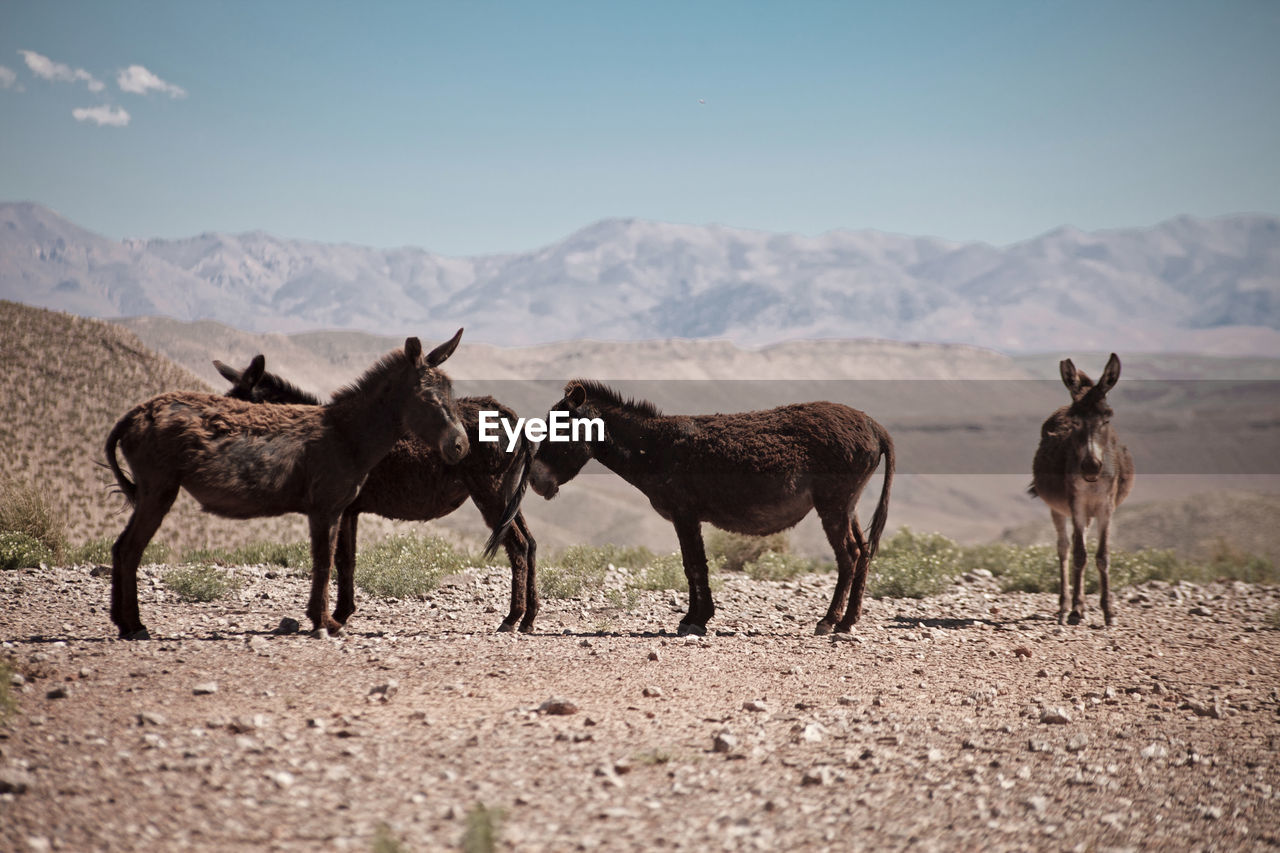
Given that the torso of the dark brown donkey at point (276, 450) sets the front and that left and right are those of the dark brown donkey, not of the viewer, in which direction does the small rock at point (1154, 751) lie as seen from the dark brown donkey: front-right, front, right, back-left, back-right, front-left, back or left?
front-right

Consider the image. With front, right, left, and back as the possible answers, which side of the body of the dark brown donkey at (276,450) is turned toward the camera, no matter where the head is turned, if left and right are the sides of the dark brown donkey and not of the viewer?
right

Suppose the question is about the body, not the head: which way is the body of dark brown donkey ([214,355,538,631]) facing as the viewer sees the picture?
to the viewer's left

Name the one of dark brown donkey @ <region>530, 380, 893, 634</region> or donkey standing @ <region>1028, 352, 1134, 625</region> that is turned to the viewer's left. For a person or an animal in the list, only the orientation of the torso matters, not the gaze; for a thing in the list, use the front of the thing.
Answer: the dark brown donkey

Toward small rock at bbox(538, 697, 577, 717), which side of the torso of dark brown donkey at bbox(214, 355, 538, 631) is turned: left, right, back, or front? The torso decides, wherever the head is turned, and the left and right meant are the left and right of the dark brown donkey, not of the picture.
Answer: left

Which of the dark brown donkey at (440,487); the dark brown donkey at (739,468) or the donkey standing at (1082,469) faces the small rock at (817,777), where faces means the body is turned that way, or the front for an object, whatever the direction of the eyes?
the donkey standing

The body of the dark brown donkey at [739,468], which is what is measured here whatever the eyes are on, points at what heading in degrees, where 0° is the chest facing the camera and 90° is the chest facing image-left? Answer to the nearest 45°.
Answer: approximately 90°

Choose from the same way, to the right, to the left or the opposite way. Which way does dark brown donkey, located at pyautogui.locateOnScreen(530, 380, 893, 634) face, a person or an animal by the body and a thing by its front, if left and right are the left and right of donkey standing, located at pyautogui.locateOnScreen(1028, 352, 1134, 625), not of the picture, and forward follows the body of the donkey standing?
to the right
